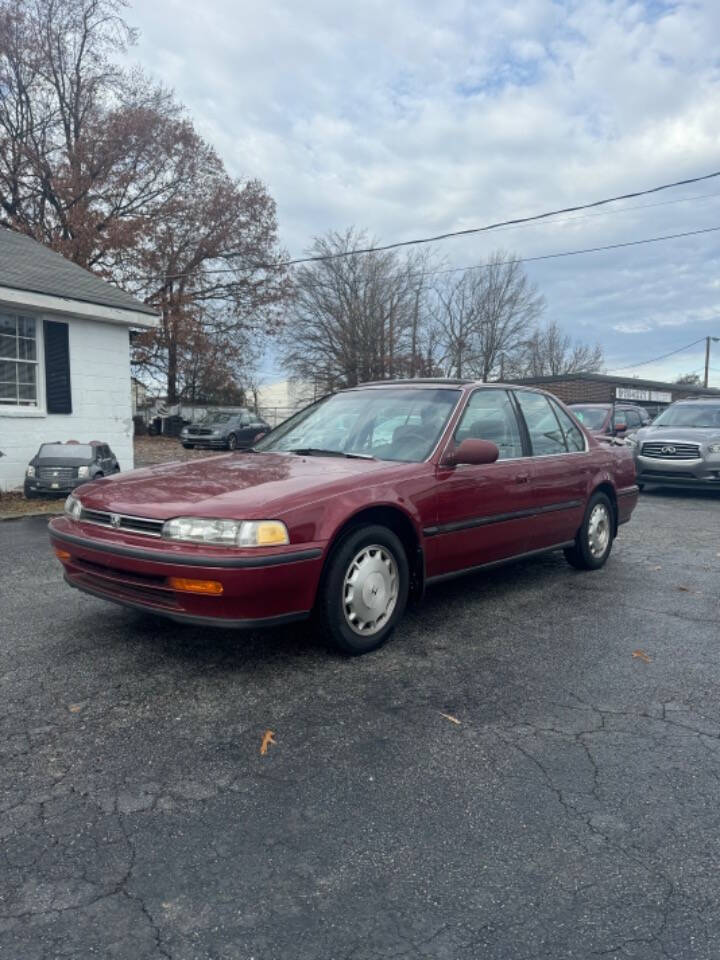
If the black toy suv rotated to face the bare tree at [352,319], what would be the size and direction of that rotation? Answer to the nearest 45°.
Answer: approximately 180°

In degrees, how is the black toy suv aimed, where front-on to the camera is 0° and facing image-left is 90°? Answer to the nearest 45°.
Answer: approximately 45°

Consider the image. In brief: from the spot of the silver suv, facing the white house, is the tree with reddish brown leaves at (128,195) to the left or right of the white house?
right

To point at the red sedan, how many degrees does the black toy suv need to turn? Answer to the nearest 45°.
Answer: approximately 45° to its left

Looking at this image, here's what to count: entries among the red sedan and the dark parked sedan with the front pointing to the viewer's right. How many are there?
0

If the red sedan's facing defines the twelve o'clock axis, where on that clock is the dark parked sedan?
The dark parked sedan is roughly at 4 o'clock from the red sedan.

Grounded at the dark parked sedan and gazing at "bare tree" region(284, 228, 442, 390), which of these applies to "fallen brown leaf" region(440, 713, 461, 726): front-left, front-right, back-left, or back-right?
back-right

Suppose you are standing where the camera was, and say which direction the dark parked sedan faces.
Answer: facing the viewer and to the left of the viewer

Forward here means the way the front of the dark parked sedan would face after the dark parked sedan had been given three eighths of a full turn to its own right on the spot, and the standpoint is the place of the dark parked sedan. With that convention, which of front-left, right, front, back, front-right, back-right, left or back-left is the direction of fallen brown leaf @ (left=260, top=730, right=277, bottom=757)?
back

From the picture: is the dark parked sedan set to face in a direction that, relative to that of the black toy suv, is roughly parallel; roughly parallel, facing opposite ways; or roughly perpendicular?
roughly parallel

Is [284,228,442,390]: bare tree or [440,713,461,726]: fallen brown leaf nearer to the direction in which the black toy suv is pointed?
the fallen brown leaf

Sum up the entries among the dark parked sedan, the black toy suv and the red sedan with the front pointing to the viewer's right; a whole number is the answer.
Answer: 0

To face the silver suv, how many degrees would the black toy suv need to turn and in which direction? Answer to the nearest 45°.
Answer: approximately 135° to its left

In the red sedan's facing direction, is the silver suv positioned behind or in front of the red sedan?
behind

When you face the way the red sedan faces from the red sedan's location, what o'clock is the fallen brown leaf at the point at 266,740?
The fallen brown leaf is roughly at 11 o'clock from the red sedan.

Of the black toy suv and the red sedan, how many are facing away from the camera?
0

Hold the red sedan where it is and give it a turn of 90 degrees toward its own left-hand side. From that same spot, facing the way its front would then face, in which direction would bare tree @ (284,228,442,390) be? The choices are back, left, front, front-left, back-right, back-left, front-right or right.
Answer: back-left
